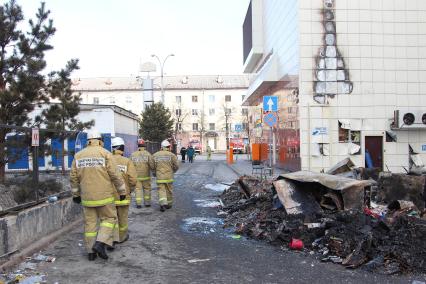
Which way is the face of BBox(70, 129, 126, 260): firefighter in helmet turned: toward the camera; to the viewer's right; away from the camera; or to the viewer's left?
away from the camera

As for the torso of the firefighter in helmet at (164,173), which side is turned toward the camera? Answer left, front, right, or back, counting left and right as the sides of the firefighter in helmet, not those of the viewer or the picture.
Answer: back

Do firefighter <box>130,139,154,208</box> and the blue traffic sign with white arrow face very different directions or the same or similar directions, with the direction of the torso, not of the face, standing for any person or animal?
very different directions

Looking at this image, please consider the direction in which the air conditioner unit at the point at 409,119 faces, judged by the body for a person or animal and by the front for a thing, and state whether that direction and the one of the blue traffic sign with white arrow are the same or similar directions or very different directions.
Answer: same or similar directions

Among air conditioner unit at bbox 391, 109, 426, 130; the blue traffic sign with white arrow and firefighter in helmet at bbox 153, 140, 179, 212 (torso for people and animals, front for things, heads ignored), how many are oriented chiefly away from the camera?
1

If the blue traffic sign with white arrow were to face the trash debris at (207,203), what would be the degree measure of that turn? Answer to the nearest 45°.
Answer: approximately 45° to its right

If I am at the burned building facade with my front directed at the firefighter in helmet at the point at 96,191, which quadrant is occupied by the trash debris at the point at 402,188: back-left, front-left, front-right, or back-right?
front-left

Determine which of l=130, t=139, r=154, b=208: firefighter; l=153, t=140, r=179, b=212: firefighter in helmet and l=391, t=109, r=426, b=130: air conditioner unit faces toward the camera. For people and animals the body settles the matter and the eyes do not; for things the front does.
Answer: the air conditioner unit

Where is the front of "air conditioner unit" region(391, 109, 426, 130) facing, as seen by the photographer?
facing the viewer

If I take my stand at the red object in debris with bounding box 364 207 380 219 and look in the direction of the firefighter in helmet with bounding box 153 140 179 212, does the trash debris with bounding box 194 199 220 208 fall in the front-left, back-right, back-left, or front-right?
front-right

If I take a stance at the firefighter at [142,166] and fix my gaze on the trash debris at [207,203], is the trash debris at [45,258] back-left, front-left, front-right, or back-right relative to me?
back-right

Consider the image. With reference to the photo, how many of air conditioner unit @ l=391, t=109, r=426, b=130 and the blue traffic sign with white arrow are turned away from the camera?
0

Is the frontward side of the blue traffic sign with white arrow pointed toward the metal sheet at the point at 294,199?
yes
